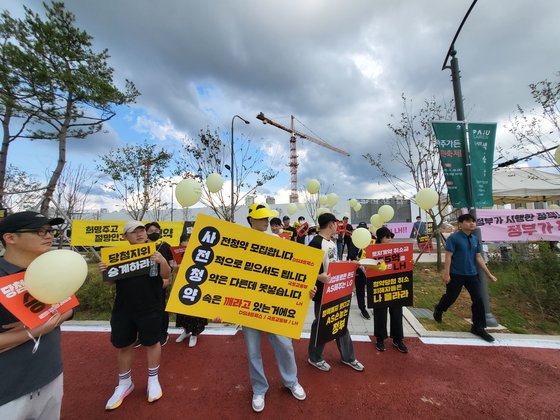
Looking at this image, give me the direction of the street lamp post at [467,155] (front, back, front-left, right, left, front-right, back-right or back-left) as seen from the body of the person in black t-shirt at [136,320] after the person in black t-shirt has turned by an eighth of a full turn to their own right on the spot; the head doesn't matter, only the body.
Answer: back-left

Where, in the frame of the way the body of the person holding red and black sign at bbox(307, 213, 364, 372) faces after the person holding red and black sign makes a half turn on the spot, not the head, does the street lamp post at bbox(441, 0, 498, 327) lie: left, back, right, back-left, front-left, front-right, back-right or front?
right

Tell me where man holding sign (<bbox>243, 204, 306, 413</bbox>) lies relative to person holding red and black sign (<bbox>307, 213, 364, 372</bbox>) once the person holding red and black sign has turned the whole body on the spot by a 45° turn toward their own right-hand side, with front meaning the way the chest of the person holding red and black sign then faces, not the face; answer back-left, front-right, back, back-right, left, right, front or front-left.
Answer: front-right

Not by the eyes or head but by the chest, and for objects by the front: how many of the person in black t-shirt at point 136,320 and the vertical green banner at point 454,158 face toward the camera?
2

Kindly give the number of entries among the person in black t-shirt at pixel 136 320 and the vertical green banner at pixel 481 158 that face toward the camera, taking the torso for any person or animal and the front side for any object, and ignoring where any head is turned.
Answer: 2

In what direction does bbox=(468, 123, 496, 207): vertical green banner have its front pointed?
toward the camera

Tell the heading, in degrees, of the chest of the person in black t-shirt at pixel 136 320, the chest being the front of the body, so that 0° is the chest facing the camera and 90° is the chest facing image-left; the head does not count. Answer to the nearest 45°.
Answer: approximately 0°

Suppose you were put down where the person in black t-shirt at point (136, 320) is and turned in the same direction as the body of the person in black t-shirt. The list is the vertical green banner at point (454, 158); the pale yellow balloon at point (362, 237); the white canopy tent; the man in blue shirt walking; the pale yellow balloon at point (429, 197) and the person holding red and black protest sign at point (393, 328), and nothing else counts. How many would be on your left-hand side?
6

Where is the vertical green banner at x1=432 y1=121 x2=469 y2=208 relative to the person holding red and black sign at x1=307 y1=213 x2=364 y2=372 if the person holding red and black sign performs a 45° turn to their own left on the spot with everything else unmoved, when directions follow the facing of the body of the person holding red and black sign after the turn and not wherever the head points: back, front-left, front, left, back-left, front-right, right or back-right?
front-left

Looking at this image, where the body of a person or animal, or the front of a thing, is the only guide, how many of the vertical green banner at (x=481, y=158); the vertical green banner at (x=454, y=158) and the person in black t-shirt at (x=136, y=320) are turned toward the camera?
3

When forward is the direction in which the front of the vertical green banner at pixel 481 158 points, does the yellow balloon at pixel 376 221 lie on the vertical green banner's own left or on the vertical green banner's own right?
on the vertical green banner's own right

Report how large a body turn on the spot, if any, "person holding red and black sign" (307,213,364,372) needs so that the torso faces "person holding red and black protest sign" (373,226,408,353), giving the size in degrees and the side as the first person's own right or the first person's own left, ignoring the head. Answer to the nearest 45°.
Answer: approximately 90° to the first person's own left

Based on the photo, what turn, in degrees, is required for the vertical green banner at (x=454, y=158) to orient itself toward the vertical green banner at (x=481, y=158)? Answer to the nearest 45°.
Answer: approximately 135° to its left
